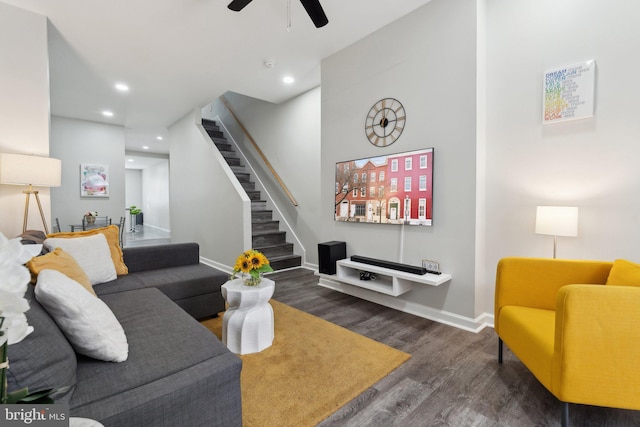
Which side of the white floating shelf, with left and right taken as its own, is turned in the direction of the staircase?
right

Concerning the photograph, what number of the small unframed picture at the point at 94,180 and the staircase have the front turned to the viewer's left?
0

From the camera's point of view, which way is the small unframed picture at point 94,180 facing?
toward the camera

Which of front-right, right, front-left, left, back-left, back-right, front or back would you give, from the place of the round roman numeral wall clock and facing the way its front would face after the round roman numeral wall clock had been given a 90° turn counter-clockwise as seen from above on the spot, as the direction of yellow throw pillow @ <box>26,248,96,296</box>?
right

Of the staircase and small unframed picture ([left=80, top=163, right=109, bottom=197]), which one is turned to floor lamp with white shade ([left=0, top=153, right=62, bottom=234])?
the small unframed picture

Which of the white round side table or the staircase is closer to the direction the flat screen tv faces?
the white round side table

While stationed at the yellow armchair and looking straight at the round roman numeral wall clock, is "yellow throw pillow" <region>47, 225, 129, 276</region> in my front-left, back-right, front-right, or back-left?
front-left

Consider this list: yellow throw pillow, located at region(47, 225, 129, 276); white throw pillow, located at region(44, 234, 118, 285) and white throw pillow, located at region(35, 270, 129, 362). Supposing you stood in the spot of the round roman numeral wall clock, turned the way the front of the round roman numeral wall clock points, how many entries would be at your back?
0

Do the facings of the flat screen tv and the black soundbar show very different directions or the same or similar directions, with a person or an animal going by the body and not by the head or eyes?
same or similar directions

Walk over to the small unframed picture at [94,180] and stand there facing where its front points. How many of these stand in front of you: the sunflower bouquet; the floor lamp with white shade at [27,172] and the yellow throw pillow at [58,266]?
3

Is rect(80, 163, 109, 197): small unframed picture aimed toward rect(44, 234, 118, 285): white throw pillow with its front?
yes

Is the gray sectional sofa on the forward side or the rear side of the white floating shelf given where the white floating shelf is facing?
on the forward side

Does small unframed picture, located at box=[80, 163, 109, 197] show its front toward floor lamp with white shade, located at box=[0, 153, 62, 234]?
yes

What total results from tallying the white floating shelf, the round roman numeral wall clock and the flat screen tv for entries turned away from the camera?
0

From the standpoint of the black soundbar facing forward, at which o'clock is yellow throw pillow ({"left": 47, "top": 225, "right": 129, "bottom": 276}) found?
The yellow throw pillow is roughly at 1 o'clock from the black soundbar.

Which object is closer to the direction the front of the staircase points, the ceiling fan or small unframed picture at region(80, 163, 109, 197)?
the ceiling fan

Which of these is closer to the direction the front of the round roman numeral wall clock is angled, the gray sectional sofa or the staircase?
the gray sectional sofa

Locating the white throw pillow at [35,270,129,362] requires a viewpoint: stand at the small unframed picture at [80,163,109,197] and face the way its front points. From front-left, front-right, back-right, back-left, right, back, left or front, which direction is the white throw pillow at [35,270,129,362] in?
front

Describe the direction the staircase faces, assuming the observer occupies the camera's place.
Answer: facing the viewer and to the right of the viewer

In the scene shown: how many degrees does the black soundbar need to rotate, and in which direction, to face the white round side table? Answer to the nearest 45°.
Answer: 0° — it already faces it
